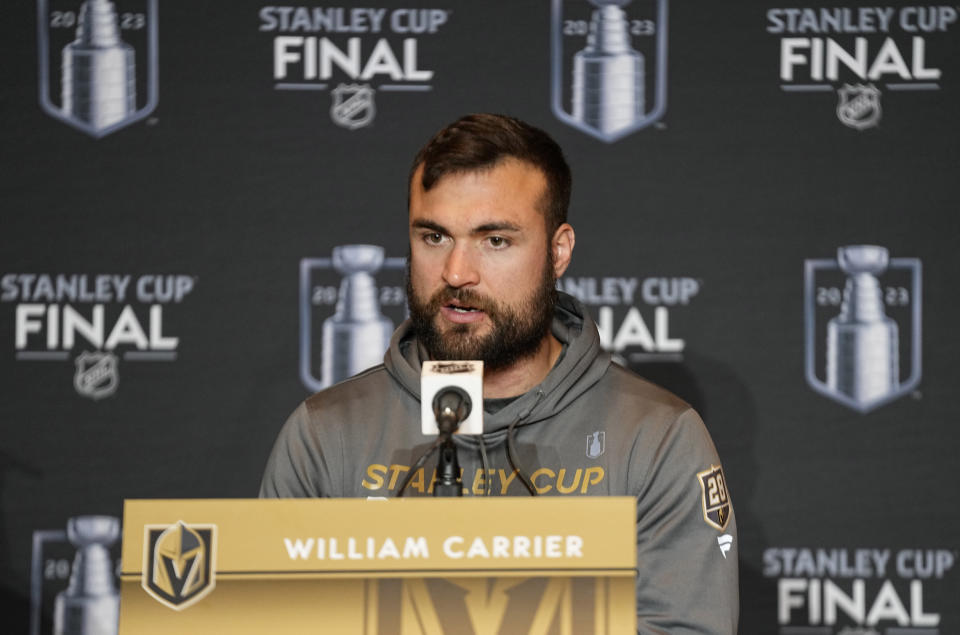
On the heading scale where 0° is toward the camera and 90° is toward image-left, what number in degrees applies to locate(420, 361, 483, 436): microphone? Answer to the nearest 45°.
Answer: approximately 180°

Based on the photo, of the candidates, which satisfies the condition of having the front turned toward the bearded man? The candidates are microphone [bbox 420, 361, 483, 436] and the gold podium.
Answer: the microphone

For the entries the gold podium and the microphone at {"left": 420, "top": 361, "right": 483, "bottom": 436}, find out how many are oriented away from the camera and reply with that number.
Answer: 1

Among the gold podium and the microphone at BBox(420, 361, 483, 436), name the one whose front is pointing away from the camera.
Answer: the microphone

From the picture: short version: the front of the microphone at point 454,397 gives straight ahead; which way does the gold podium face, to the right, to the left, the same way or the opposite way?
the opposite way

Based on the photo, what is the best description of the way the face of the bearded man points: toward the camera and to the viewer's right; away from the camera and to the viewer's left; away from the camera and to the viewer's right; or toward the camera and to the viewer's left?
toward the camera and to the viewer's left
